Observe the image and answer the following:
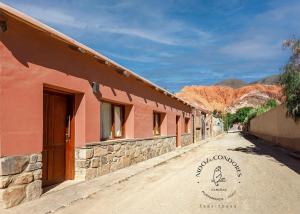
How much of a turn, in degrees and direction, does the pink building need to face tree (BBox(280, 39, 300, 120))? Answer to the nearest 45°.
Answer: approximately 90° to its left

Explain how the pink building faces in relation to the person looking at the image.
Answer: facing the viewer and to the right of the viewer
